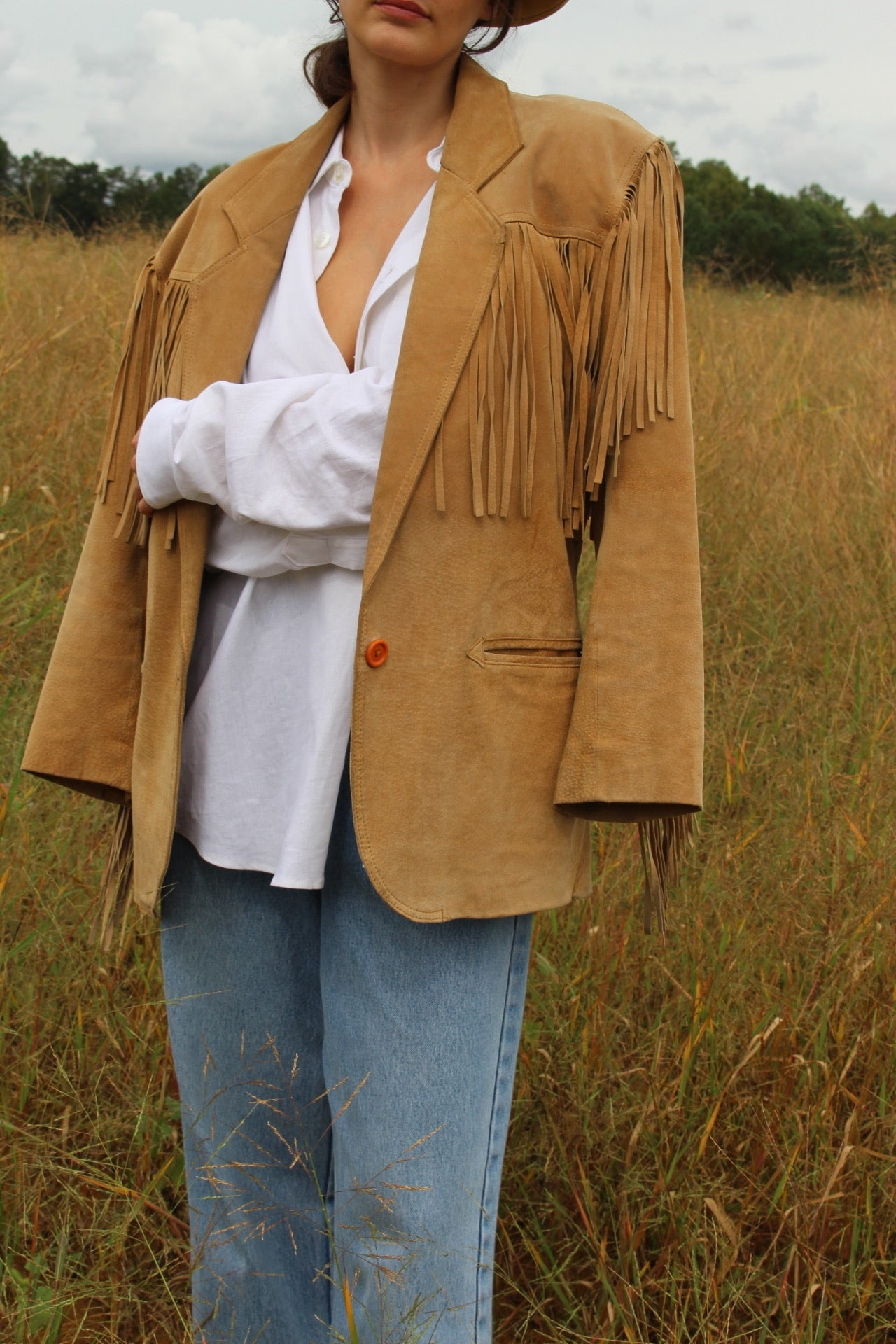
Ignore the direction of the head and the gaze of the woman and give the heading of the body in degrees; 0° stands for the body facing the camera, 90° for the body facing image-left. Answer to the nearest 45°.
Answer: approximately 45°
